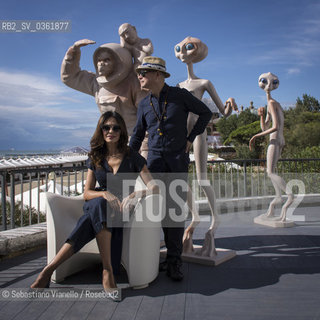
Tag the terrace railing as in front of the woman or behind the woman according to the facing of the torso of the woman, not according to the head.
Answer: behind

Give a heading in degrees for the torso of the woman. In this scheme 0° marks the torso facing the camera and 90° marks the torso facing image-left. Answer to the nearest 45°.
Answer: approximately 0°

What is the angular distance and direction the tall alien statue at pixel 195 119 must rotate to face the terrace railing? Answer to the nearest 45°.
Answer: approximately 135° to its right

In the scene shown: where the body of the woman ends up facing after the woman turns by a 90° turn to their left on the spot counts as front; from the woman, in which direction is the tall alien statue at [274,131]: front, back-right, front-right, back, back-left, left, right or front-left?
front-left

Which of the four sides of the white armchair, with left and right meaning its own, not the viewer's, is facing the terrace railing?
back

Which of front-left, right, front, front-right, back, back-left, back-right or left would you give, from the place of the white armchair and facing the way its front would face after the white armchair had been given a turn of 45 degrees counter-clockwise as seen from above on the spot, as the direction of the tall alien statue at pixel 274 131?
back-left

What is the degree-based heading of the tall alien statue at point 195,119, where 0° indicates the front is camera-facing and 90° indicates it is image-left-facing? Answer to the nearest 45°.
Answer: approximately 45°
